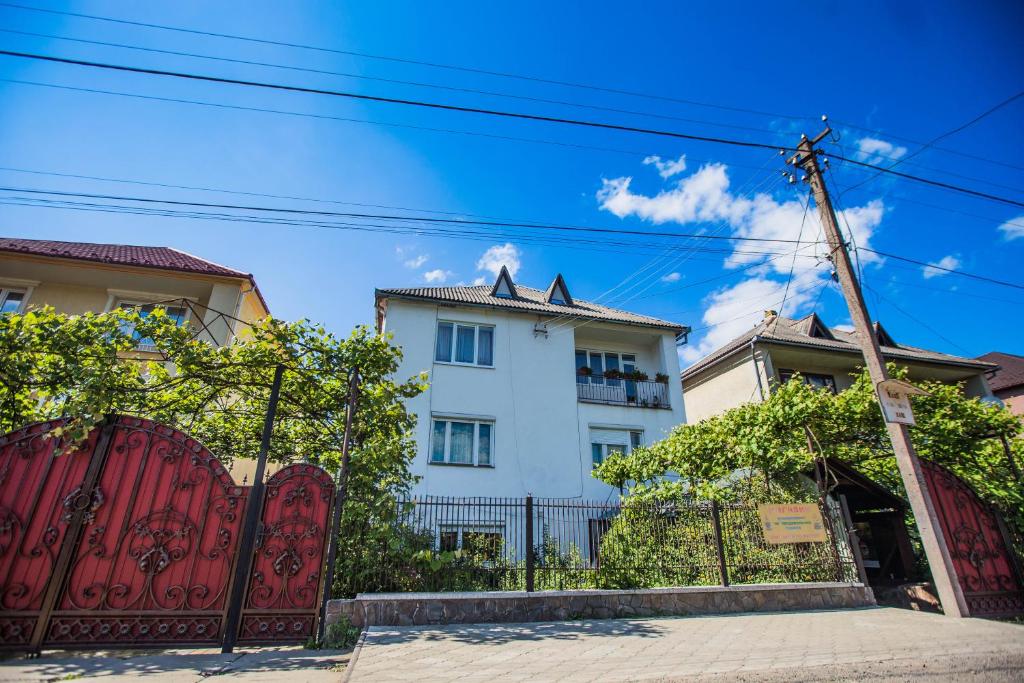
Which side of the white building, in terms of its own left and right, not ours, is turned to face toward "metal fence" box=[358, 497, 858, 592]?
front

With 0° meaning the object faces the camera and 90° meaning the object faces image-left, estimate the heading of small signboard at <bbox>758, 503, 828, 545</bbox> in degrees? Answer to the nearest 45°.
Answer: approximately 0°

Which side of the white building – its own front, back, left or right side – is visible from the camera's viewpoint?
front

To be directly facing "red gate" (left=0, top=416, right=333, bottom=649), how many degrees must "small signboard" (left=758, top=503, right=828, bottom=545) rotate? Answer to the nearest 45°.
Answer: approximately 45° to its right

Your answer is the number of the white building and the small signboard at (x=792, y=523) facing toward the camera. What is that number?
2

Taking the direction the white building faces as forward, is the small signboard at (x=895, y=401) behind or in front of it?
in front

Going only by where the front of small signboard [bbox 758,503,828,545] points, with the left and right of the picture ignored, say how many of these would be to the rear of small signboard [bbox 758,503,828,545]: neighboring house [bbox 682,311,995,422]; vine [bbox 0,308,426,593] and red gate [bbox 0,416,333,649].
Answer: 1

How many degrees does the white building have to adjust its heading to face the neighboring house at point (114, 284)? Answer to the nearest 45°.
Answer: approximately 90° to its right

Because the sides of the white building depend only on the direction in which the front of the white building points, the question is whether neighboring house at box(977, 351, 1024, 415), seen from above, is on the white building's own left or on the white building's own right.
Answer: on the white building's own left

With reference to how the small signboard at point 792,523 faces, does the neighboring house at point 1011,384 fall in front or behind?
behind

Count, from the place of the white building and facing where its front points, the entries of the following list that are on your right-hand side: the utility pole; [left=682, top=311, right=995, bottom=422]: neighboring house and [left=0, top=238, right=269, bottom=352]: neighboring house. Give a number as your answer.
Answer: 1

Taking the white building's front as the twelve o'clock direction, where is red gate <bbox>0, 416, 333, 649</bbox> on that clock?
The red gate is roughly at 1 o'clock from the white building.

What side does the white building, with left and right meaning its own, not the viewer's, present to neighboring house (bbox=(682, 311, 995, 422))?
left
